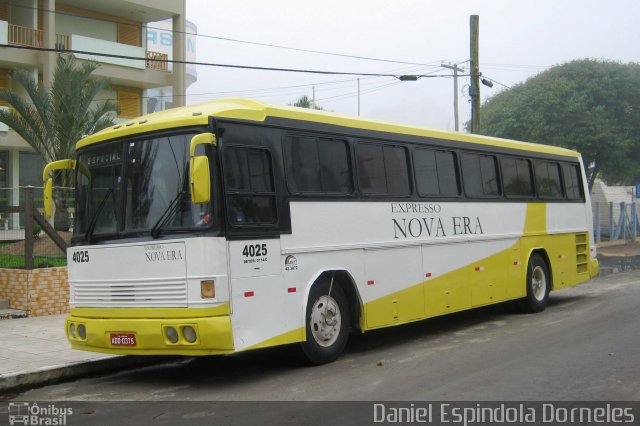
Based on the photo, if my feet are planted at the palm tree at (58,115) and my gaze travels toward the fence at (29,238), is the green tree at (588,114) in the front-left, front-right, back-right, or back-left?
back-left

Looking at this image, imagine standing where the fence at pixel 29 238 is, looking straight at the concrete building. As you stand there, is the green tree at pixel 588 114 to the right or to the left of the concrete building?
right

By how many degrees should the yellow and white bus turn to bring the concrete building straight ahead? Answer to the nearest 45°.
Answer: approximately 135° to its right

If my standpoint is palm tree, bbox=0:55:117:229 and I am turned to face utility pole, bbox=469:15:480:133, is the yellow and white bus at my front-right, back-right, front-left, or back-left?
front-right

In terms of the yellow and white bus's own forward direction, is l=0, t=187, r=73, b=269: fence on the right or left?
on its right

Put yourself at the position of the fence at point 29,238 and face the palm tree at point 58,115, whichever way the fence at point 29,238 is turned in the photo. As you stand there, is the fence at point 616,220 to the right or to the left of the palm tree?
right

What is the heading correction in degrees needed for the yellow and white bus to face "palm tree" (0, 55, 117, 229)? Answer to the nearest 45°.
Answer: approximately 90° to its right

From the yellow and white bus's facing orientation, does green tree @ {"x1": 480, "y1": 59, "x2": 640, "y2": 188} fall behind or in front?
behind

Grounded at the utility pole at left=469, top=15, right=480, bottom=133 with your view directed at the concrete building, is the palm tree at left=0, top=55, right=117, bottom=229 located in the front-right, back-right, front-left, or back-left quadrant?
front-left
